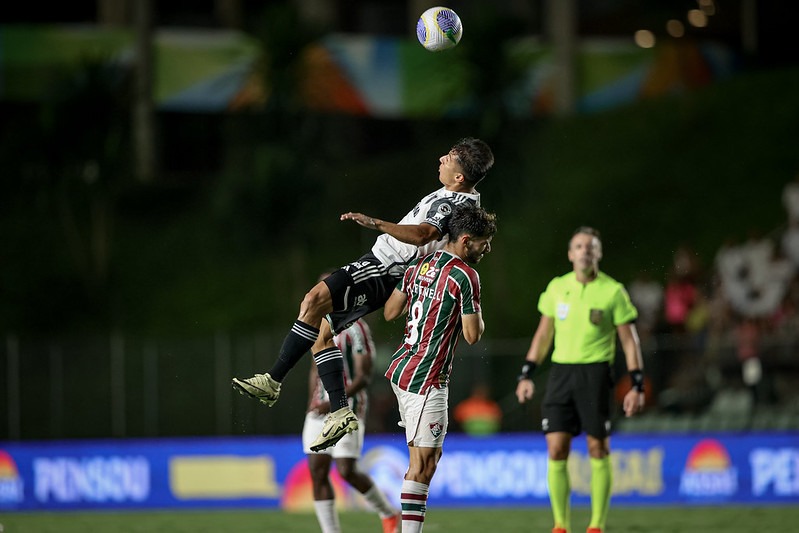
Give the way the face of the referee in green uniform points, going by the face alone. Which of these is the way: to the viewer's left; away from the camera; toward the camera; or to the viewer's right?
toward the camera

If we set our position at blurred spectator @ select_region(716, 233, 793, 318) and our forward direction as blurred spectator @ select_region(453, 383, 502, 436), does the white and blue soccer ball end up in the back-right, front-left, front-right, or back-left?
front-left

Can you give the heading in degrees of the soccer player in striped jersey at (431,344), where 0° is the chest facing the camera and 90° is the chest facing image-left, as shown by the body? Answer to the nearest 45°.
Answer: approximately 225°

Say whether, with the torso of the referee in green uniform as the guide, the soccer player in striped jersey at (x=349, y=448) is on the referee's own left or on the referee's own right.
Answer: on the referee's own right

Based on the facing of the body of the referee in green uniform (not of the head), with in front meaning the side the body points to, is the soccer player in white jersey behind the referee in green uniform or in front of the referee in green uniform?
in front

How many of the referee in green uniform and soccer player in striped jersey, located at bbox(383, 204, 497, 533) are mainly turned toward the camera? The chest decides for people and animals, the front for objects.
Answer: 1

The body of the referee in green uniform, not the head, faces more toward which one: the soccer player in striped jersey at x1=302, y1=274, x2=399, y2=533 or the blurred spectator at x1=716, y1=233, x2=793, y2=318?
the soccer player in striped jersey

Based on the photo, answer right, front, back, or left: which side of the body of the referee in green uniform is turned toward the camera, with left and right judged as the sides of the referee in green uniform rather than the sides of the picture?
front

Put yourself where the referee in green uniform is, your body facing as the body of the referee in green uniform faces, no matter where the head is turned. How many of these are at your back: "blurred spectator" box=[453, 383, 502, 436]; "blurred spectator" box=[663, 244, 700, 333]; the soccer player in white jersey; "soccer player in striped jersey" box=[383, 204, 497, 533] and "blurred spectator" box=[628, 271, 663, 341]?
3
